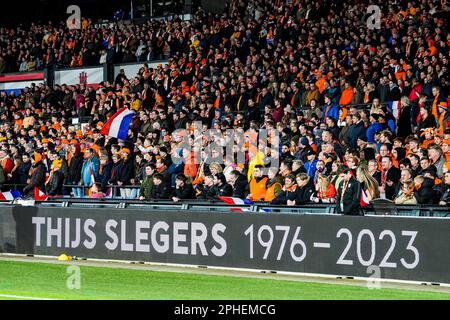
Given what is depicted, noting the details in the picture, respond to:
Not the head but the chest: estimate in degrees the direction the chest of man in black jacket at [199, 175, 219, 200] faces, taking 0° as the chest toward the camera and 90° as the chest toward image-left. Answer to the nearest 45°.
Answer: approximately 45°

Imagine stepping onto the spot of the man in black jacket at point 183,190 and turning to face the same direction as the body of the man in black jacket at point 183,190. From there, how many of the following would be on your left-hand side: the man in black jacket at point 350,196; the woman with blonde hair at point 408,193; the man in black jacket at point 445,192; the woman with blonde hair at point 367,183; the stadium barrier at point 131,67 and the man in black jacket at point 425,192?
5

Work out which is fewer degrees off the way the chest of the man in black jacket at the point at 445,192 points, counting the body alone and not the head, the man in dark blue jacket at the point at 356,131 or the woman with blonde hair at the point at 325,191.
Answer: the woman with blonde hair

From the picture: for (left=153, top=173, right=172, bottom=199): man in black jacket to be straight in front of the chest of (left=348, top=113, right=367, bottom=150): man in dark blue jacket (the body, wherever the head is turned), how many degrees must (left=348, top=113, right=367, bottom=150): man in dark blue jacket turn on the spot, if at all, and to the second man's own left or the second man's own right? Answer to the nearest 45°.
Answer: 0° — they already face them

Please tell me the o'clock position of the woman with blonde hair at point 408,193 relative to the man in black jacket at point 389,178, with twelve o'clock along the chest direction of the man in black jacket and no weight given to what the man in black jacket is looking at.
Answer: The woman with blonde hair is roughly at 10 o'clock from the man in black jacket.

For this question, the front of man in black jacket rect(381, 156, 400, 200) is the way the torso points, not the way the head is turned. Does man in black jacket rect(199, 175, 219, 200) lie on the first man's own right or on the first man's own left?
on the first man's own right

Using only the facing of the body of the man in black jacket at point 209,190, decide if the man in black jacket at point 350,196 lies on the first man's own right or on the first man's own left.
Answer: on the first man's own left
